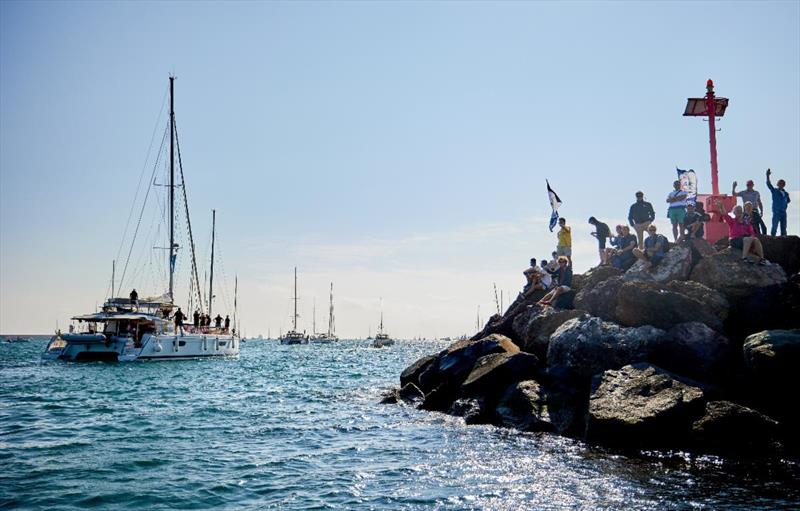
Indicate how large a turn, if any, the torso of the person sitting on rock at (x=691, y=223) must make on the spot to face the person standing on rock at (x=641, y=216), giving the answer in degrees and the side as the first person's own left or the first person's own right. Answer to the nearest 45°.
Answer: approximately 90° to the first person's own right

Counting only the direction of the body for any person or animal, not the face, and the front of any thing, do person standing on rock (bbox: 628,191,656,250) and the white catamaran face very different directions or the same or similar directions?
very different directions

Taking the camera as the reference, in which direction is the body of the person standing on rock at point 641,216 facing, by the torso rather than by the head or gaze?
toward the camera

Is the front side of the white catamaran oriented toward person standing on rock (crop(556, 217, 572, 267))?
no

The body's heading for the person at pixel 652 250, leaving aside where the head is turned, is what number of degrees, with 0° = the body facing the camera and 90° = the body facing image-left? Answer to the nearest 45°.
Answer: approximately 45°

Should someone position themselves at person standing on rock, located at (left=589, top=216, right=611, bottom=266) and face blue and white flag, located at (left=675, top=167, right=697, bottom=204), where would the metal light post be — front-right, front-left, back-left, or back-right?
front-left

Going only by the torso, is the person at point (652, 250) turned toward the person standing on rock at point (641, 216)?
no

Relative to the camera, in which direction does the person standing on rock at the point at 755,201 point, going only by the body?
toward the camera

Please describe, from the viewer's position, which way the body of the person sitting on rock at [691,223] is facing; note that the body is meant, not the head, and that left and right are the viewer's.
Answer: facing the viewer and to the left of the viewer
